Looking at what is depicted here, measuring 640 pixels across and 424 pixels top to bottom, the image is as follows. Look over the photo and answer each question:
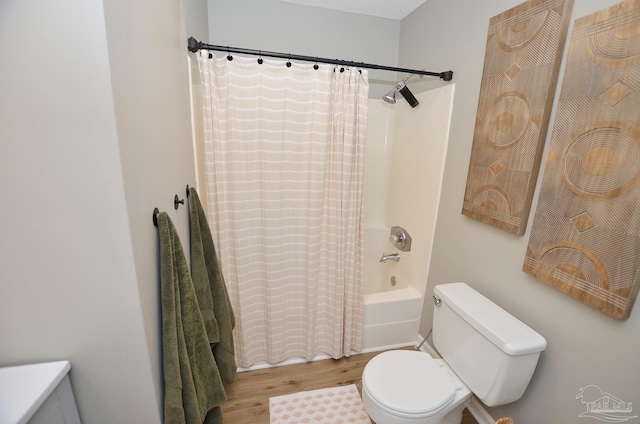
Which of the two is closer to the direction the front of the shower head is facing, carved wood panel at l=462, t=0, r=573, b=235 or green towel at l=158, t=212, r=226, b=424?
the green towel

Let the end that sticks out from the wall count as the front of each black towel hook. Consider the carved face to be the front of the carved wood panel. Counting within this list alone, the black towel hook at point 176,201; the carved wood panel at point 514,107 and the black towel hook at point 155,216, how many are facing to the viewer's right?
2

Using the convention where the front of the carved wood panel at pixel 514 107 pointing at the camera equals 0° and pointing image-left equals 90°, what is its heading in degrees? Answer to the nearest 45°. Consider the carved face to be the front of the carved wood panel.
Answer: approximately 45°

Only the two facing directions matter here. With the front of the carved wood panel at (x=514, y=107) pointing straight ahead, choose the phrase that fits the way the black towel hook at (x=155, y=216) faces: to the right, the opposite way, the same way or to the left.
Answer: the opposite way

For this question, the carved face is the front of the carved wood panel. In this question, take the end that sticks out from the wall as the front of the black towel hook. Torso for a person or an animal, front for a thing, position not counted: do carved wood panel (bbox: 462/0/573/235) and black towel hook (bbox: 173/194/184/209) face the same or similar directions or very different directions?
very different directions

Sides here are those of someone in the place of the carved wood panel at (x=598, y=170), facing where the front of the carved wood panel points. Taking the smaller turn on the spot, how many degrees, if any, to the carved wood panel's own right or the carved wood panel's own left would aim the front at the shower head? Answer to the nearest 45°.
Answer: approximately 90° to the carved wood panel's own right

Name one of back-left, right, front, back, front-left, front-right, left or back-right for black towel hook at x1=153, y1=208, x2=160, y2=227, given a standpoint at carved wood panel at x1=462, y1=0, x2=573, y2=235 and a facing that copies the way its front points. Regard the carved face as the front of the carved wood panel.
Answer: front

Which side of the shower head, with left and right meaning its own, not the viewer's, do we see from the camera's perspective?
left

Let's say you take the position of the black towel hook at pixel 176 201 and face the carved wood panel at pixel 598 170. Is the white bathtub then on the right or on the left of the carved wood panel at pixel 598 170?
left

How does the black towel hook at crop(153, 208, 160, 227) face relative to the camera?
to the viewer's right

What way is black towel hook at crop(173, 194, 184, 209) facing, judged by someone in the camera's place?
facing to the right of the viewer

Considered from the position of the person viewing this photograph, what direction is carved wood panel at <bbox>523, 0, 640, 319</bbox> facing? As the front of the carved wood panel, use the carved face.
facing the viewer and to the left of the viewer
